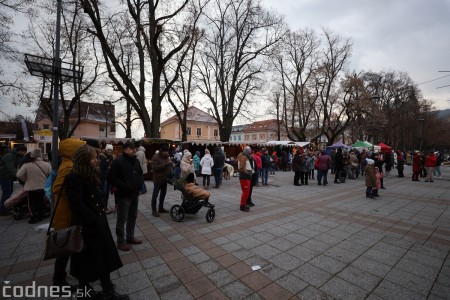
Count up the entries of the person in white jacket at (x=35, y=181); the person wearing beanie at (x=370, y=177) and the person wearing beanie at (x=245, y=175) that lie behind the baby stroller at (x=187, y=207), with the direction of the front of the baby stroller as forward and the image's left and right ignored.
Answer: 1

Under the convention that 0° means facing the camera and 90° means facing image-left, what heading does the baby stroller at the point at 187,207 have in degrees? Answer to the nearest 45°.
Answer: approximately 270°

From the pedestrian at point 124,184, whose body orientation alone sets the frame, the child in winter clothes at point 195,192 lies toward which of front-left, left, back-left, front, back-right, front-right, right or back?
left

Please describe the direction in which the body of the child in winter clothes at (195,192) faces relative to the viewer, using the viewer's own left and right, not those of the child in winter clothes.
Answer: facing to the right of the viewer

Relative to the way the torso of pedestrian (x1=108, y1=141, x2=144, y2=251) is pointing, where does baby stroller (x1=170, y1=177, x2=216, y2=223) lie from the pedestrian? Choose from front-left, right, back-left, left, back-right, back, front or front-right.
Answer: left
